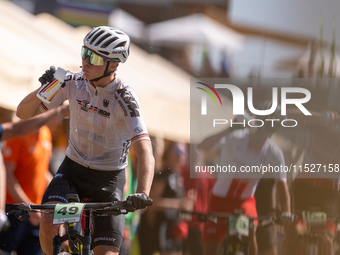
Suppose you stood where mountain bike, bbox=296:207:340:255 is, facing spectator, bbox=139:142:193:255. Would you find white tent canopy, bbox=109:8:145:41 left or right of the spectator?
right

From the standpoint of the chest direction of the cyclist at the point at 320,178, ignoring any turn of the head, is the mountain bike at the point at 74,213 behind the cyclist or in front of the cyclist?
in front

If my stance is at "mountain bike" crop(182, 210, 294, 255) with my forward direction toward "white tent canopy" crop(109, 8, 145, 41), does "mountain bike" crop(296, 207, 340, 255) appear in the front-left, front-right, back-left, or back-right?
back-right

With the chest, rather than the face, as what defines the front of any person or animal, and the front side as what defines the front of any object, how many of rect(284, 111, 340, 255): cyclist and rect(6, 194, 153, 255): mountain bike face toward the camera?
2

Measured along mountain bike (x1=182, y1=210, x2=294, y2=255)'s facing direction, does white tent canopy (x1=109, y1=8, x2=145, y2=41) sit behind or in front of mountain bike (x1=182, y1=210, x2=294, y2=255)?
behind

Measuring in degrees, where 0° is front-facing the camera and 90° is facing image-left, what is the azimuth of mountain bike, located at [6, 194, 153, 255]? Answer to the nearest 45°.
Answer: approximately 0°

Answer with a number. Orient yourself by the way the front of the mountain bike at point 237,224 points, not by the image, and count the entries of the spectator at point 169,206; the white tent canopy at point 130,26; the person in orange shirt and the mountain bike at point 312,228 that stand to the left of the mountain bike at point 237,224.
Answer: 1

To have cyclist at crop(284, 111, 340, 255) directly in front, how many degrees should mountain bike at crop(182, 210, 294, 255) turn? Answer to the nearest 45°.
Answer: approximately 90° to its left

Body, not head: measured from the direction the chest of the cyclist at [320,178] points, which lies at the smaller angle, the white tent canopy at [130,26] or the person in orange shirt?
the person in orange shirt

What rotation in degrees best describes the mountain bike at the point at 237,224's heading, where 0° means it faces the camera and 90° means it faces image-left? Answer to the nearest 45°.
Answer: approximately 0°

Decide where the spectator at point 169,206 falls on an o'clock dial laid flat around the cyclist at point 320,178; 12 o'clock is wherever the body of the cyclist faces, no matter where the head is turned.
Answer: The spectator is roughly at 3 o'clock from the cyclist.
